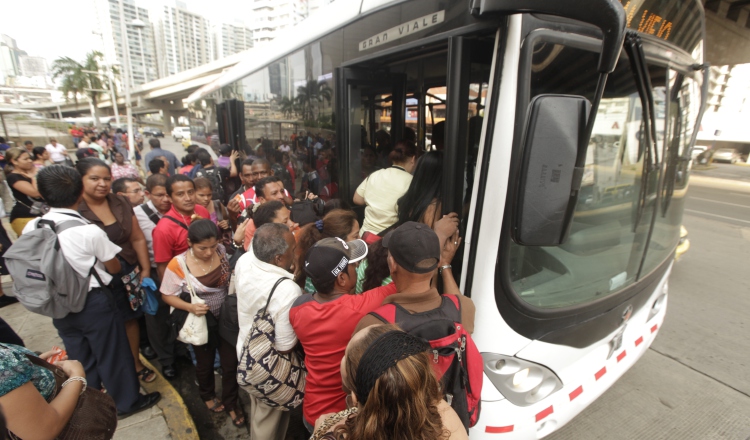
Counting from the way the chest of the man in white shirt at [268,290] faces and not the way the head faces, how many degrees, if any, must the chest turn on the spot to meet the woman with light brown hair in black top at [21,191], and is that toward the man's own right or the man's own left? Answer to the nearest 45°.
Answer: approximately 90° to the man's own left

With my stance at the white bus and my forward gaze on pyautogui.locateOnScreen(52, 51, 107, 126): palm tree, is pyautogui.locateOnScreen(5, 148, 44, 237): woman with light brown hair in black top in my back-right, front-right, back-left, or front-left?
front-left

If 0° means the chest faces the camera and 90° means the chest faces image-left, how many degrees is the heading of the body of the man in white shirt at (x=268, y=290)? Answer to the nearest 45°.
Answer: approximately 225°

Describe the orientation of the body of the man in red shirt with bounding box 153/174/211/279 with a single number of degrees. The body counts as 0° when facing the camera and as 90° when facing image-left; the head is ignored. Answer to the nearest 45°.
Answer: approximately 315°

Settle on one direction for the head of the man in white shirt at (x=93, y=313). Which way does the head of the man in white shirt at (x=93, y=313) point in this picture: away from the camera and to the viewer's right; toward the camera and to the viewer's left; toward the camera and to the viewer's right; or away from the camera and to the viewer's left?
away from the camera and to the viewer's right

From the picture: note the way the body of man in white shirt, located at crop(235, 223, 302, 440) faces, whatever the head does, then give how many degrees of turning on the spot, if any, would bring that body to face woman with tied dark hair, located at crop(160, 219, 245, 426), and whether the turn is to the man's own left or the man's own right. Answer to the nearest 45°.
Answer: approximately 90° to the man's own left

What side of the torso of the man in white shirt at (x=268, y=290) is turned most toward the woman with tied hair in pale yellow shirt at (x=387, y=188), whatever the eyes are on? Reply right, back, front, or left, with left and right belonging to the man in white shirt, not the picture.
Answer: front

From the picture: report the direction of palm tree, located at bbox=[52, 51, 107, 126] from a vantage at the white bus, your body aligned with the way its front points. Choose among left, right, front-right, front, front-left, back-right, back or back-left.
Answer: back

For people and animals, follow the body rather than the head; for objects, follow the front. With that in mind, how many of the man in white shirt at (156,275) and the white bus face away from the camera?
0

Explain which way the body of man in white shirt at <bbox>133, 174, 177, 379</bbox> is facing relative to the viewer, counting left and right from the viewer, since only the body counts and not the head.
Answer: facing the viewer and to the right of the viewer

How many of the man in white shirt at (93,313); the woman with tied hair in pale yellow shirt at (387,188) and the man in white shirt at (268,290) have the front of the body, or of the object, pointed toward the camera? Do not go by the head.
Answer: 0

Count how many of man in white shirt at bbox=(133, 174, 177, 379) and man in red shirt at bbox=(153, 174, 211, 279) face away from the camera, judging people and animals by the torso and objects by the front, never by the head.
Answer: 0

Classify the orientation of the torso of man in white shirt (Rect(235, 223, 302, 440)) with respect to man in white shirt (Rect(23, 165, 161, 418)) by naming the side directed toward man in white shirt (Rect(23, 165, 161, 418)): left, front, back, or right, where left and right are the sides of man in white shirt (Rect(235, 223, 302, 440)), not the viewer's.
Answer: left

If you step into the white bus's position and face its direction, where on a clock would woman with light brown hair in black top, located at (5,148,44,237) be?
The woman with light brown hair in black top is roughly at 5 o'clock from the white bus.
